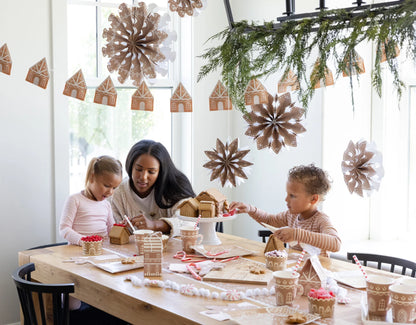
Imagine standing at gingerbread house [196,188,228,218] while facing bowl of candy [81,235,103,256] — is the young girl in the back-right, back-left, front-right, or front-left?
front-right

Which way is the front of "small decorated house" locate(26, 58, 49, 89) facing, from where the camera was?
facing the viewer

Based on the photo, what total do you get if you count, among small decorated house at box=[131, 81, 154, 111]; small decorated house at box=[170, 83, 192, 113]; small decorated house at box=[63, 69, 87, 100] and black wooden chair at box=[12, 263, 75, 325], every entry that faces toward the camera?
3

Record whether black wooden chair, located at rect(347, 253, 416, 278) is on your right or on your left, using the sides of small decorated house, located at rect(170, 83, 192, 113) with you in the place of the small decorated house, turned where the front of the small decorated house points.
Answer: on your left

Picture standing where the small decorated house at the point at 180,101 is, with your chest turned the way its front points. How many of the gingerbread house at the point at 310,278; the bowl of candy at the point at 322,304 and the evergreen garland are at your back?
0

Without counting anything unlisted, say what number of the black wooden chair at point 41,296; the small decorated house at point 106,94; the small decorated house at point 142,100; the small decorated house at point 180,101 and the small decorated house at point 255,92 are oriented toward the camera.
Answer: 4

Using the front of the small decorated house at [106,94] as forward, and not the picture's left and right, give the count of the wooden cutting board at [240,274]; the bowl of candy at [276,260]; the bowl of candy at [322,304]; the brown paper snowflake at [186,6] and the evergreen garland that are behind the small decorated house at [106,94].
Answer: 0

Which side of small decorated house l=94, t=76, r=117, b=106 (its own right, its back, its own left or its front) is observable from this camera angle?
front

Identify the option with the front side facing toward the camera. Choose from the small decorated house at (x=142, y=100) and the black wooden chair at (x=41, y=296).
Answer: the small decorated house

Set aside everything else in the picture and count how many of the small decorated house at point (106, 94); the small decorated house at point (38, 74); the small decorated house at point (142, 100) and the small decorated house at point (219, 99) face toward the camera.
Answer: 4

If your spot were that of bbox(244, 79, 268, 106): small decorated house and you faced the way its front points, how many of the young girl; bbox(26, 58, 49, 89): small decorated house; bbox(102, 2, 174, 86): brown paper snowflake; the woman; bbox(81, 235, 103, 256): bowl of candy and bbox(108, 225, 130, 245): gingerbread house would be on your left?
0

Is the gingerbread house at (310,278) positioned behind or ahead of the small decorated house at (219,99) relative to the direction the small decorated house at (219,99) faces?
ahead

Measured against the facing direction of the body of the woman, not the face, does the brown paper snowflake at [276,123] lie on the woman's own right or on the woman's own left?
on the woman's own left

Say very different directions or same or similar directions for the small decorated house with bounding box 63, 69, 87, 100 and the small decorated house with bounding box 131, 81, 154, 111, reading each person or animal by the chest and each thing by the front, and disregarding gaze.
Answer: same or similar directions

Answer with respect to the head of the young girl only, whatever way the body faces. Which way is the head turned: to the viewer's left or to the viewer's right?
to the viewer's right
